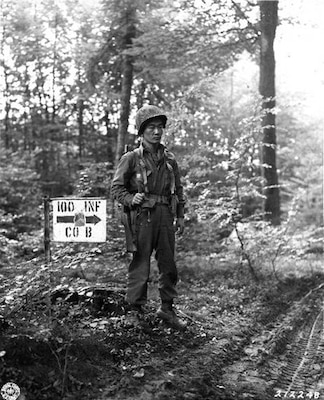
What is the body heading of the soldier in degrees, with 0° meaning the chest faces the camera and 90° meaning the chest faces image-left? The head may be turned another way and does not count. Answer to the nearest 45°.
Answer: approximately 315°

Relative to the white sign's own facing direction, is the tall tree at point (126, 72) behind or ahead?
behind

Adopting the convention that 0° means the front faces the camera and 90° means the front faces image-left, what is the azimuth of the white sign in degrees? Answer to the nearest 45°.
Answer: approximately 0°

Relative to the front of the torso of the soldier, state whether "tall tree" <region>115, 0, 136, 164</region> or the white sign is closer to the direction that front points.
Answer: the white sign

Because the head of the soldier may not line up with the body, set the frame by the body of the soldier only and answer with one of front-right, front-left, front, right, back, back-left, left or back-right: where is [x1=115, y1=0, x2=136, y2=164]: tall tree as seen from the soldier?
back-left

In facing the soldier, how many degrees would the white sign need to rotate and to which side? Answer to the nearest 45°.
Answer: approximately 45° to its left

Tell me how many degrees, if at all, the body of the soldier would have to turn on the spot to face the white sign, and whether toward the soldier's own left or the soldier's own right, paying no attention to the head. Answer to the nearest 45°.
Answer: approximately 90° to the soldier's own right
